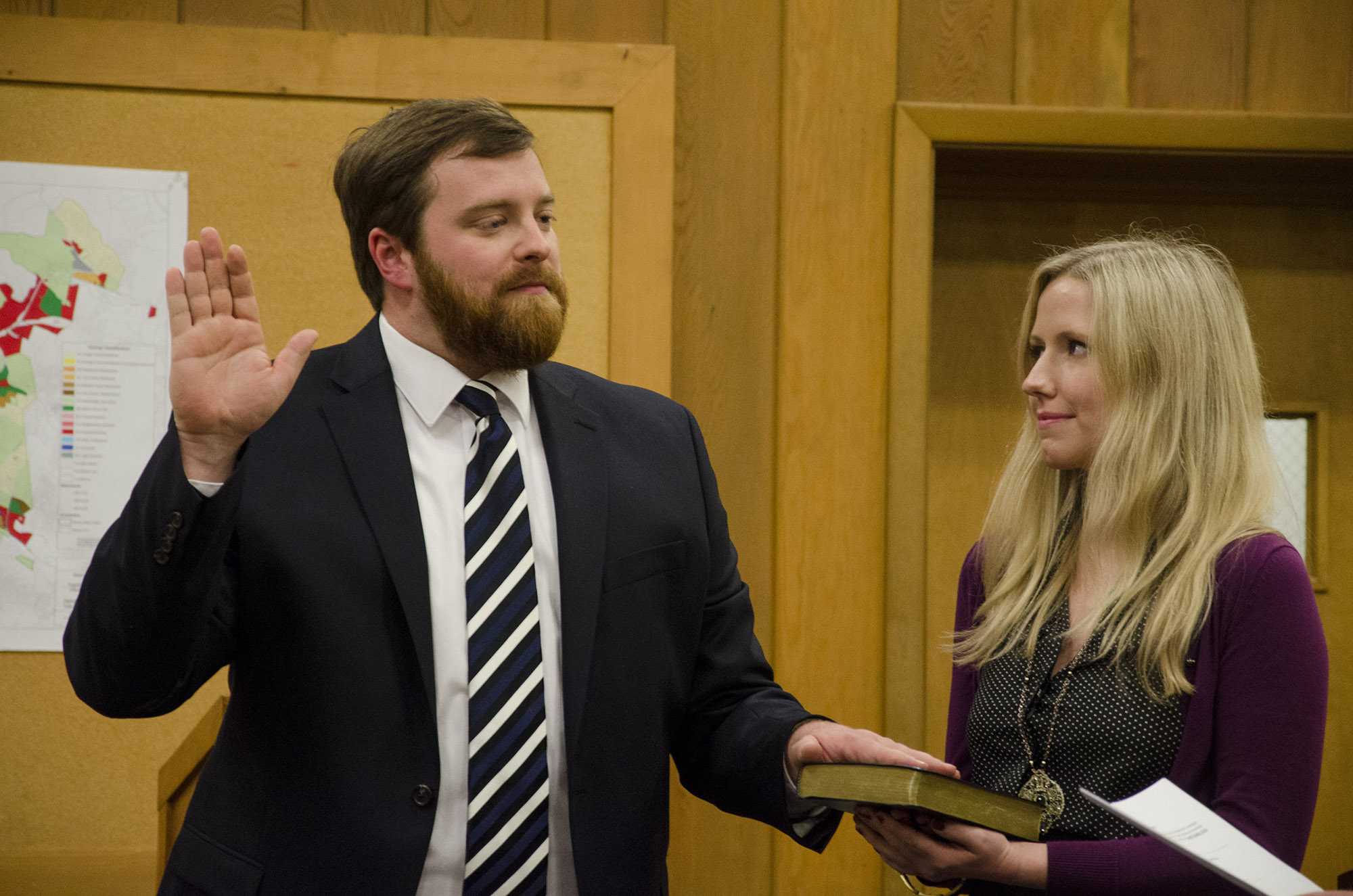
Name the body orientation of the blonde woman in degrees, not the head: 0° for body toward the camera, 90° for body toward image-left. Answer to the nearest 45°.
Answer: approximately 45°

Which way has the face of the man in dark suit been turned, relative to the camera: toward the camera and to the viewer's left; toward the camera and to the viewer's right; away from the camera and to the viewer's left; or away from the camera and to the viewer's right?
toward the camera and to the viewer's right

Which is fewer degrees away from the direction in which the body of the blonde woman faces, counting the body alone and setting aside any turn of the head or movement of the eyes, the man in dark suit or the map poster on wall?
the man in dark suit

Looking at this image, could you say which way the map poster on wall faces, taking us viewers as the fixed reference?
facing the viewer

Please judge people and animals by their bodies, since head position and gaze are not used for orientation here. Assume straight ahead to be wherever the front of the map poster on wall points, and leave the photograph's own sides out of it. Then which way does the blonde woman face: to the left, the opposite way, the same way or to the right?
to the right

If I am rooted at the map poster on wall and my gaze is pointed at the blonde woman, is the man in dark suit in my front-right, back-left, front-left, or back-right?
front-right

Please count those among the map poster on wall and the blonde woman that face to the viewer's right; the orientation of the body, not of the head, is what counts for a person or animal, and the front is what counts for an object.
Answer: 0

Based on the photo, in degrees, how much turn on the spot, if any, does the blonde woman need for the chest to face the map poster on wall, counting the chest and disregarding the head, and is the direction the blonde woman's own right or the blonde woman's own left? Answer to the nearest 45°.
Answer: approximately 45° to the blonde woman's own right

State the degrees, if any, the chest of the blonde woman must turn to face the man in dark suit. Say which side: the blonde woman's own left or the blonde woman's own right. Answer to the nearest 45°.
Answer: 0° — they already face them

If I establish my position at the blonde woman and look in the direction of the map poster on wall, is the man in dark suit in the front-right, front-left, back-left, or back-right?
front-left

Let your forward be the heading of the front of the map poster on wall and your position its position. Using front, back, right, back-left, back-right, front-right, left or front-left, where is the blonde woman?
front-left
